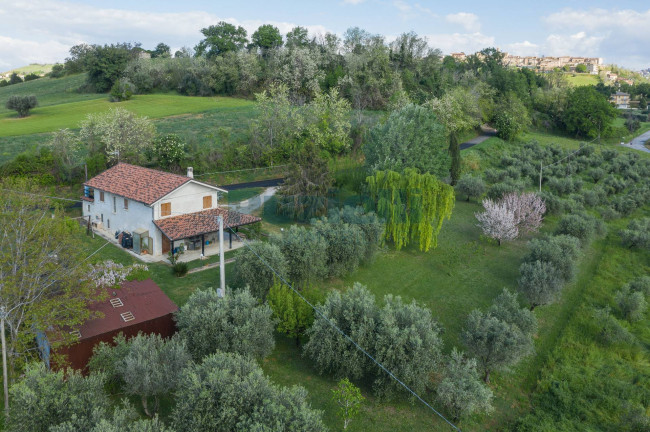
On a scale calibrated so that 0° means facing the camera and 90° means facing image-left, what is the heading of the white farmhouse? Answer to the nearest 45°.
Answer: approximately 315°

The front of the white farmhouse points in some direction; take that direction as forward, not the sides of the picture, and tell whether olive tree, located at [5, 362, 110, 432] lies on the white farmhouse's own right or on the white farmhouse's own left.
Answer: on the white farmhouse's own right

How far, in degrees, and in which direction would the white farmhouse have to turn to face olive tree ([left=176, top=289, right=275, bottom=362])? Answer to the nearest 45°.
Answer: approximately 45° to its right

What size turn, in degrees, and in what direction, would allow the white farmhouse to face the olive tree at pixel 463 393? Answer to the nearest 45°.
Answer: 0° — it already faces it

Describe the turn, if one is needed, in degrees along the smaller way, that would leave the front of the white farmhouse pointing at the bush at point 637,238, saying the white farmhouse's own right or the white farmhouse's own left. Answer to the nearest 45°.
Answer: approximately 45° to the white farmhouse's own left

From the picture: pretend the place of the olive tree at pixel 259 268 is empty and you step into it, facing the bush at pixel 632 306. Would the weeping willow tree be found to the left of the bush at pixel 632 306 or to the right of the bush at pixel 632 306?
left
